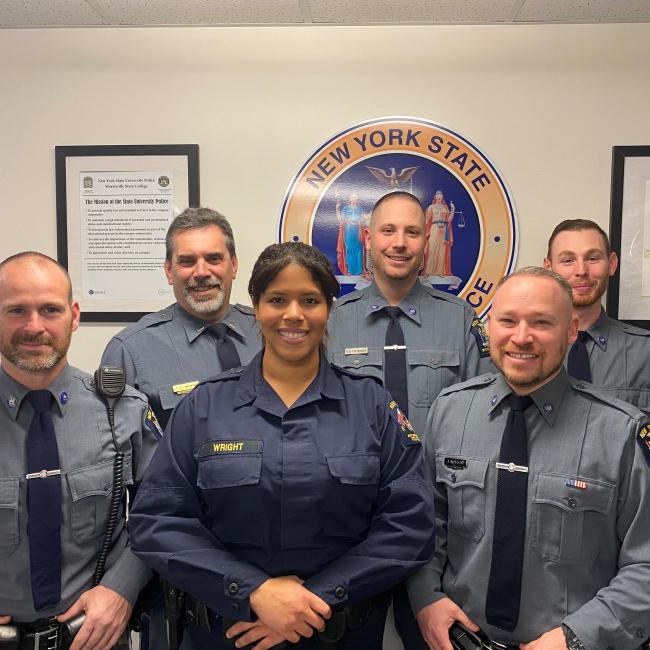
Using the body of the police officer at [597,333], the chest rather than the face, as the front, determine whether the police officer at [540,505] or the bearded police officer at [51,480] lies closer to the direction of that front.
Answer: the police officer

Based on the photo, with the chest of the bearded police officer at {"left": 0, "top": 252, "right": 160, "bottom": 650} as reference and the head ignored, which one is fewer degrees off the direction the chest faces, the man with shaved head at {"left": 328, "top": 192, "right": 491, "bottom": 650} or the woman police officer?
the woman police officer

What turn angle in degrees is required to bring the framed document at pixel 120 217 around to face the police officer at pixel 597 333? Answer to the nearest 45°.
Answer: approximately 45° to its left

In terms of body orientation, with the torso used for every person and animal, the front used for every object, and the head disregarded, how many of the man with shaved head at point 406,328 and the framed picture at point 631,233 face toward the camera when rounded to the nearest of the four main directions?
2

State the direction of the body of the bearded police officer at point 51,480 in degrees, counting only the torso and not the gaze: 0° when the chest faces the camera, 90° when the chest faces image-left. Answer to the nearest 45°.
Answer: approximately 0°

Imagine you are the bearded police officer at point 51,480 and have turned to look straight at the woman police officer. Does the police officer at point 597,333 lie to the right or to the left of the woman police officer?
left

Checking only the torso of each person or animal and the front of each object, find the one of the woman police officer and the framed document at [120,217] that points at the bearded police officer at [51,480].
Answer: the framed document

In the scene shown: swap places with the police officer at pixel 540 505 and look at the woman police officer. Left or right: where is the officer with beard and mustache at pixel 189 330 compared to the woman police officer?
right

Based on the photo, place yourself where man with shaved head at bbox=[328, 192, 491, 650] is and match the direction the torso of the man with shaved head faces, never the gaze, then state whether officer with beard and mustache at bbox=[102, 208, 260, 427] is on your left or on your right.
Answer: on your right
